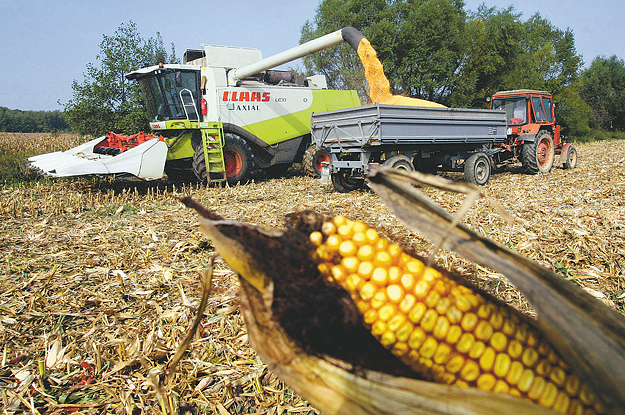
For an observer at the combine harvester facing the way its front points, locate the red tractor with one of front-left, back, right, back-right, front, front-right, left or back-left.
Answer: back-left

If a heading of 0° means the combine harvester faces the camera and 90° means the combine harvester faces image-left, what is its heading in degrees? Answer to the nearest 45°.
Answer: approximately 45°

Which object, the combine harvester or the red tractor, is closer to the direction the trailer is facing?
the red tractor

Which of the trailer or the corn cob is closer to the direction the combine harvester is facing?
the corn cob

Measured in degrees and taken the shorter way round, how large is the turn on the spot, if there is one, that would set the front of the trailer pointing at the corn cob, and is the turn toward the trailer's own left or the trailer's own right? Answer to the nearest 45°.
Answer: approximately 135° to the trailer's own right

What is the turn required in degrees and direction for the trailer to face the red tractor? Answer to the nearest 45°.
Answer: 0° — it already faces it

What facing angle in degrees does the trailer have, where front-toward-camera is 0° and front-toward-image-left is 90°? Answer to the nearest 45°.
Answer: approximately 225°

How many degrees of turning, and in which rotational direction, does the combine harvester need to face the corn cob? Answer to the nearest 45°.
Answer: approximately 45° to its left

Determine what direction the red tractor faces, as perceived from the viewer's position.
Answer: facing away from the viewer and to the right of the viewer

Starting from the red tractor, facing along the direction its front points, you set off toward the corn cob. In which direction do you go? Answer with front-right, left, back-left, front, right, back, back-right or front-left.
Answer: back-right

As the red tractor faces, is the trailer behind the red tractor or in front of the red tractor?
behind
